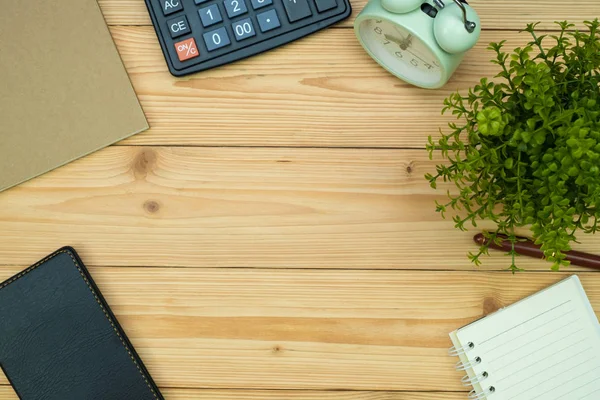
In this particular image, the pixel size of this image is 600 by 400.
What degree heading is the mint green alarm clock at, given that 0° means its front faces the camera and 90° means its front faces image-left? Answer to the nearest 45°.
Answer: approximately 45°

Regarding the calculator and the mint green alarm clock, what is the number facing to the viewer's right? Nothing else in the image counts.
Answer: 0
